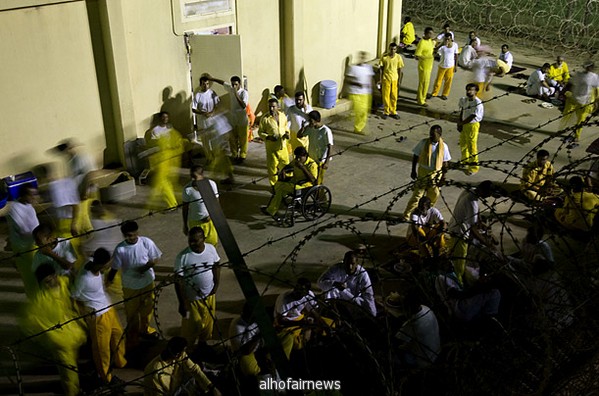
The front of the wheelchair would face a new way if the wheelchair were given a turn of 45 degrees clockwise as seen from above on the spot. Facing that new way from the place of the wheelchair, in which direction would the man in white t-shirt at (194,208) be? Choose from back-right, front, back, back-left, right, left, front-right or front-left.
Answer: front-left

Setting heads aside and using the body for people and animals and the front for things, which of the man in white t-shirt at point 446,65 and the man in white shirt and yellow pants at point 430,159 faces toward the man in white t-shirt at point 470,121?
the man in white t-shirt at point 446,65

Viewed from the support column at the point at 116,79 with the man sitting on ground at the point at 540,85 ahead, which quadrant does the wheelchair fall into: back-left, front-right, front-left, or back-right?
front-right

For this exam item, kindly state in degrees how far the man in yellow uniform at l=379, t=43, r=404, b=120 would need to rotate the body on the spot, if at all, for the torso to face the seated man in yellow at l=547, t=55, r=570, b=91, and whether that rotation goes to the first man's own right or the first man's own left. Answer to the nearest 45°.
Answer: approximately 135° to the first man's own left

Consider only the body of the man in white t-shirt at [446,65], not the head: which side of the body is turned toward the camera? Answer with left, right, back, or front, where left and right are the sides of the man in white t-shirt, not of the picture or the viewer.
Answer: front

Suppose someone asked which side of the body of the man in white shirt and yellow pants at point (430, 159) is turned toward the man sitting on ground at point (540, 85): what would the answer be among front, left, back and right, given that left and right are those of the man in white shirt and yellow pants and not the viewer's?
back

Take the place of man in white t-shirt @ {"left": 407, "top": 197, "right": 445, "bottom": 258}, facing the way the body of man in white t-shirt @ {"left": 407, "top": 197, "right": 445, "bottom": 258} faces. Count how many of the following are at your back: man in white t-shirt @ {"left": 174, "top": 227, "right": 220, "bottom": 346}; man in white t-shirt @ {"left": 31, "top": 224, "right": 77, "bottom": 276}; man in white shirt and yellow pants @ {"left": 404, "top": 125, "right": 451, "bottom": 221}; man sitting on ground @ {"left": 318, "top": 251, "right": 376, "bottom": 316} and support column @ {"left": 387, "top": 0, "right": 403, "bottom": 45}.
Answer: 2

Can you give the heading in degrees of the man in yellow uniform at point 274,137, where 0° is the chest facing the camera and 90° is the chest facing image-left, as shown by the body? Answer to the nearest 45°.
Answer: approximately 315°

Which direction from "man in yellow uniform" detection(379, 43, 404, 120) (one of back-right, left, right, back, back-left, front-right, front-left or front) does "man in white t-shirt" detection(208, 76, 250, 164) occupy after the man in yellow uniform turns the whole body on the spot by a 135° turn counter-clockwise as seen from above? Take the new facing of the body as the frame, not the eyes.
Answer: back
